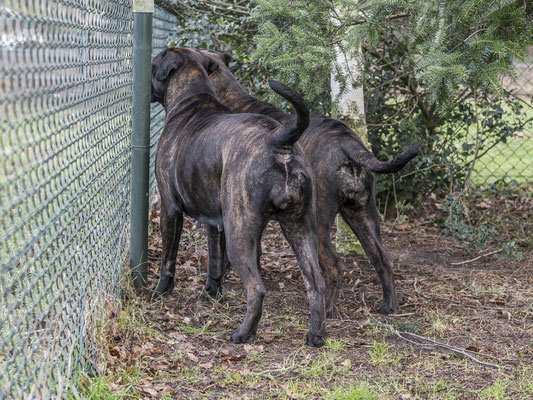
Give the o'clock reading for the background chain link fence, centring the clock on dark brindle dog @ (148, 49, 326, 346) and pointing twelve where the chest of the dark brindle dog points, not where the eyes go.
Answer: The background chain link fence is roughly at 3 o'clock from the dark brindle dog.

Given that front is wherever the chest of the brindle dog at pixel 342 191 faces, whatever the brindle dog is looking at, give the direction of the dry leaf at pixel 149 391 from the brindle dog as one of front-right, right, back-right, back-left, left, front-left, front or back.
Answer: left

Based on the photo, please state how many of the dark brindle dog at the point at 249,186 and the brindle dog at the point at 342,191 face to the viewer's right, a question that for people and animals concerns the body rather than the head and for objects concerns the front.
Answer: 0

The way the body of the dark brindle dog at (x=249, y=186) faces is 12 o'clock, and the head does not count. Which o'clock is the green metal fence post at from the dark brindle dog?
The green metal fence post is roughly at 12 o'clock from the dark brindle dog.

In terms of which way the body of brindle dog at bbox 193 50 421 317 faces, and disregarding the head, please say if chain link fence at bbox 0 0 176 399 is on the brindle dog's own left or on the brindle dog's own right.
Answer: on the brindle dog's own left

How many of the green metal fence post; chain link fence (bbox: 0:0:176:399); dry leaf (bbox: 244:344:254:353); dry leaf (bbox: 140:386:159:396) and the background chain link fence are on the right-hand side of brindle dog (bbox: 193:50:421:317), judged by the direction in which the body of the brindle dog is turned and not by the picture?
1

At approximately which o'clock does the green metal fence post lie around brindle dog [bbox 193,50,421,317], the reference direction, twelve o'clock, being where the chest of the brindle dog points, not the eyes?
The green metal fence post is roughly at 11 o'clock from the brindle dog.

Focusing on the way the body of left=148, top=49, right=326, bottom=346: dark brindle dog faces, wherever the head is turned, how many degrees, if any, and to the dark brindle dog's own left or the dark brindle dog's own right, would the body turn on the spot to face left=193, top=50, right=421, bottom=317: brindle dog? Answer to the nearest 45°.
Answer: approximately 90° to the dark brindle dog's own right

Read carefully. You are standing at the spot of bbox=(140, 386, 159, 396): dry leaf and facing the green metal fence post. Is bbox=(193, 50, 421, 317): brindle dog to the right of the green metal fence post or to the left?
right

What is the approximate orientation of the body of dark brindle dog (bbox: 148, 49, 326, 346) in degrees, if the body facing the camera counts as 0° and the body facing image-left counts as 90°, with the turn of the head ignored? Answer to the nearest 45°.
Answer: approximately 135°

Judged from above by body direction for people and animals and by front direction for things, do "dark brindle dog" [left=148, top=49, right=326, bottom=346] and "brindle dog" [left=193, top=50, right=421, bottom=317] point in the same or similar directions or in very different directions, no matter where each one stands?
same or similar directions

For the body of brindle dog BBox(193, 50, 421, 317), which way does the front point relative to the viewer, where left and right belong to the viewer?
facing away from the viewer and to the left of the viewer

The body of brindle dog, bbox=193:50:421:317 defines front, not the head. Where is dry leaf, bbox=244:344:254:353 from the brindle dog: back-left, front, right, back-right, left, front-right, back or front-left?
left

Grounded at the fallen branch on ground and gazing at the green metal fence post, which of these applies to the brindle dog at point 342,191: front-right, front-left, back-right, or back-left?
front-right
